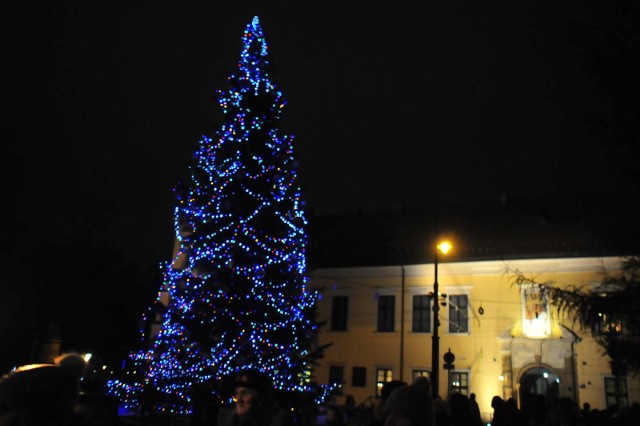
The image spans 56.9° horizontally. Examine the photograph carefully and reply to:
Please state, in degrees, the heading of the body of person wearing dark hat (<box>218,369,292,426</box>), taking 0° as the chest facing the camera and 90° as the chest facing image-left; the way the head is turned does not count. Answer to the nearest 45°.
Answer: approximately 45°

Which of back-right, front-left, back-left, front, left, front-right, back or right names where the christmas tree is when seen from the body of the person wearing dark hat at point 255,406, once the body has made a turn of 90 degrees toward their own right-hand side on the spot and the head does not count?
front-right
